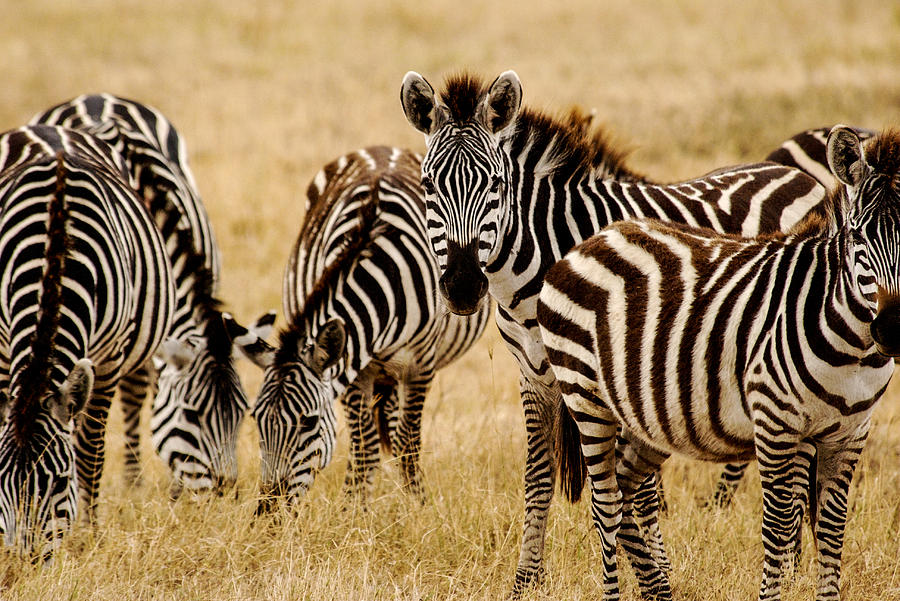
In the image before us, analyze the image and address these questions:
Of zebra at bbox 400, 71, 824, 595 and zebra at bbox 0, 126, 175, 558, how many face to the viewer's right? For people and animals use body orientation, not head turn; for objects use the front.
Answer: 0

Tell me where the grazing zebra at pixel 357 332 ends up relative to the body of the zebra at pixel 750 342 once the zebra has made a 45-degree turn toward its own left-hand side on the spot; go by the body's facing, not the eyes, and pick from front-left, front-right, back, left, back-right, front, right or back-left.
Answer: back-left

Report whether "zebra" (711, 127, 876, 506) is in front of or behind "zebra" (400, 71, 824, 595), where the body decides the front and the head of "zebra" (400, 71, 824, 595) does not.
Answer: behind

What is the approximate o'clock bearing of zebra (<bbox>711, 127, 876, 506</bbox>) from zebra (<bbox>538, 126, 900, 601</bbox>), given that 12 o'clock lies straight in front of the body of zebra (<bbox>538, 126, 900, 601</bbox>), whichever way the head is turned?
zebra (<bbox>711, 127, 876, 506</bbox>) is roughly at 8 o'clock from zebra (<bbox>538, 126, 900, 601</bbox>).

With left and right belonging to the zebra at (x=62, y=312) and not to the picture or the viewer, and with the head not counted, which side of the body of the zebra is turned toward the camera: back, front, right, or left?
front

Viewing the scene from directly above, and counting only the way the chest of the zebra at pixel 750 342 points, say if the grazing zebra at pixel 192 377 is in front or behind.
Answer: behind

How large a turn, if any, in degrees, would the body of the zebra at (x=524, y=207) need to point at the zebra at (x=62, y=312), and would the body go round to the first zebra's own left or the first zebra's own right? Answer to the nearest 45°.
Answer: approximately 45° to the first zebra's own right

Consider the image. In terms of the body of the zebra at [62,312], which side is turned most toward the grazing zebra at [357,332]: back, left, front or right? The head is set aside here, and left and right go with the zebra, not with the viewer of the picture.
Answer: left
